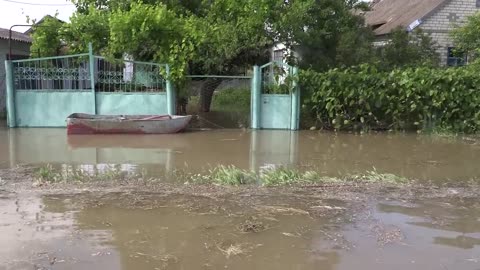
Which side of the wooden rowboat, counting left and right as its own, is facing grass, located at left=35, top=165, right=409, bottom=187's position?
right

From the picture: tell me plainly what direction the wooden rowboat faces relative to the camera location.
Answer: facing to the right of the viewer

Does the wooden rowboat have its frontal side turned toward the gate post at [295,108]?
yes

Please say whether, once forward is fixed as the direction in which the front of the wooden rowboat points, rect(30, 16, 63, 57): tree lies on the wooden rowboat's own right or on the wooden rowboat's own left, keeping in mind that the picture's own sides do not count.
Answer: on the wooden rowboat's own left

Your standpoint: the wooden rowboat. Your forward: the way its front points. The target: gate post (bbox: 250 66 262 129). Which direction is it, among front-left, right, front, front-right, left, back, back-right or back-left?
front

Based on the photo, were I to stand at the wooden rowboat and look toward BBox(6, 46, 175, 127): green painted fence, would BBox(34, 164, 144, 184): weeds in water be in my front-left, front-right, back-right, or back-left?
back-left

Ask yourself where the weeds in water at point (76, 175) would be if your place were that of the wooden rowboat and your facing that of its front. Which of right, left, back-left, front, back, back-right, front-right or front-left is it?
right

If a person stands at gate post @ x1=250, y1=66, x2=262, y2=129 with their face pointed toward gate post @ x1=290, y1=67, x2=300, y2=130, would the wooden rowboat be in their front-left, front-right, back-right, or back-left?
back-right
